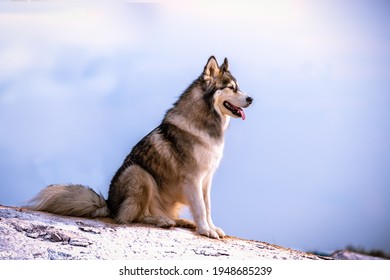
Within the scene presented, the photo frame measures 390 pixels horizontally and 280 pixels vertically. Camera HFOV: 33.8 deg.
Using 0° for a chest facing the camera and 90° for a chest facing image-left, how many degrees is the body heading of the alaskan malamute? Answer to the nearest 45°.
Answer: approximately 270°
